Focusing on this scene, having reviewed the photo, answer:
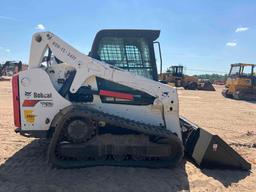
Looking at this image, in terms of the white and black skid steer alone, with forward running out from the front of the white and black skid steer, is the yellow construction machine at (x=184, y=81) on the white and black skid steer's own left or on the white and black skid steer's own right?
on the white and black skid steer's own left

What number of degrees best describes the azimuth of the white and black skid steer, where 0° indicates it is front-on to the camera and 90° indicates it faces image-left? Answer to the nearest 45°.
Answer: approximately 270°

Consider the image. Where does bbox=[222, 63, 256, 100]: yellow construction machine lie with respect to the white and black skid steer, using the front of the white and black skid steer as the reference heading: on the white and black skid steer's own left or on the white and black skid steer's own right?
on the white and black skid steer's own left
